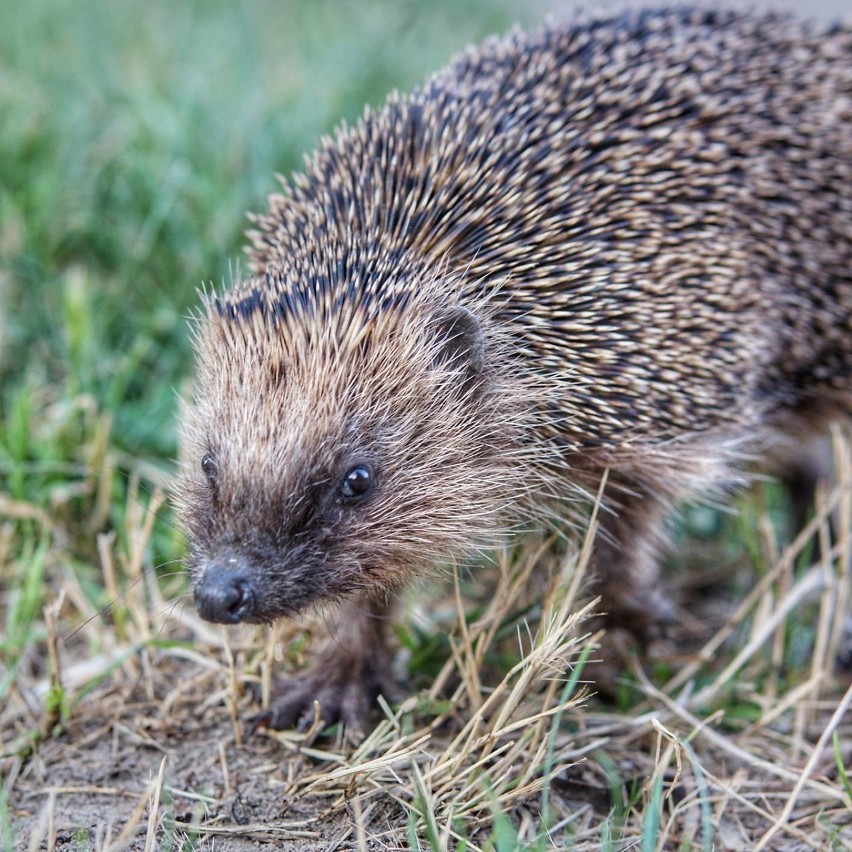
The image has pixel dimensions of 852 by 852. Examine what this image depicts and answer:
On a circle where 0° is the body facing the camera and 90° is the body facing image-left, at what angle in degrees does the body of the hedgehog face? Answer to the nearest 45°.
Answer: approximately 45°
